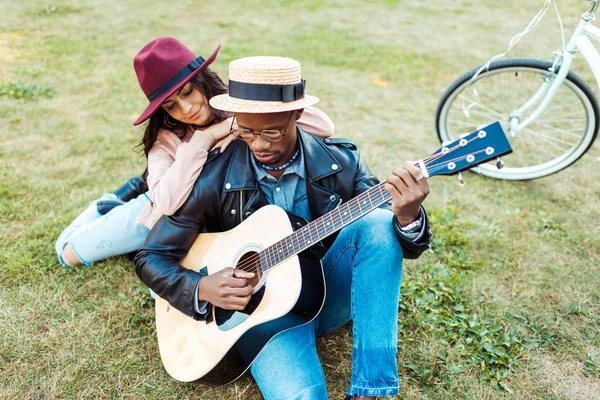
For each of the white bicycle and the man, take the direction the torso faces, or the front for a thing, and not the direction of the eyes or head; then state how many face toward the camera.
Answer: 1

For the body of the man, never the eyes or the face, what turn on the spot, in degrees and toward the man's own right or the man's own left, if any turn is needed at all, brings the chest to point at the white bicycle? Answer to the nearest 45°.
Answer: approximately 135° to the man's own left

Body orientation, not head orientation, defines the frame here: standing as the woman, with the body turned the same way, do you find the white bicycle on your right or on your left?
on your left

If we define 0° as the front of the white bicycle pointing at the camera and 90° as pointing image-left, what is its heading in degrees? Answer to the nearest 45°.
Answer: approximately 90°

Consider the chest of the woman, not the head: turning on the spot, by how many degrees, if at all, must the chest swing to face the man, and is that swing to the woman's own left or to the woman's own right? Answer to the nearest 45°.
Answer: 0° — they already face them

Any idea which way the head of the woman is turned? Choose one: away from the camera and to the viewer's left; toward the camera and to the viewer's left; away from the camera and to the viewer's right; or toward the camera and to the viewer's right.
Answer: toward the camera and to the viewer's right

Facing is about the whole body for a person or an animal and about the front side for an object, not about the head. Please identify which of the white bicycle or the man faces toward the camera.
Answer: the man

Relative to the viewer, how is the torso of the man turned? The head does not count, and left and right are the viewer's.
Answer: facing the viewer

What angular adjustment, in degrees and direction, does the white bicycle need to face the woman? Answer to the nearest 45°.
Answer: approximately 45° to its left

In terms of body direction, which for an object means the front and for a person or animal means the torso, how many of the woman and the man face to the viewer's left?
0

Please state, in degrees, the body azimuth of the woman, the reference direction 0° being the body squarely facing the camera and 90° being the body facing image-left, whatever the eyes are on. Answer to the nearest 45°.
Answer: approximately 315°
